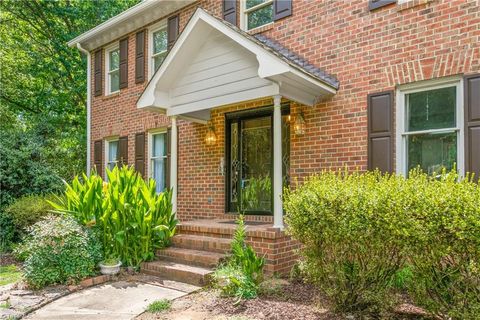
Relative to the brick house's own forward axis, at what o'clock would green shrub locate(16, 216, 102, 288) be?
The green shrub is roughly at 1 o'clock from the brick house.

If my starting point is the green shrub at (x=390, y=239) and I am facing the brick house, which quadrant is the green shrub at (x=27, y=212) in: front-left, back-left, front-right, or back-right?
front-left

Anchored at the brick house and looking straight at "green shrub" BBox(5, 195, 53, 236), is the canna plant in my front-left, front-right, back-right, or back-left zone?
front-left

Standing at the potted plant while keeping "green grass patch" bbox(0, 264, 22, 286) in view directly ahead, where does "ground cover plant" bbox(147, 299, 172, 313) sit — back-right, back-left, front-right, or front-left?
back-left
